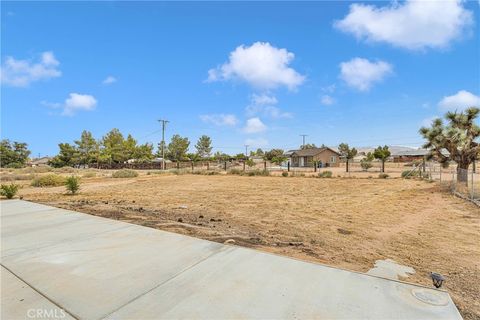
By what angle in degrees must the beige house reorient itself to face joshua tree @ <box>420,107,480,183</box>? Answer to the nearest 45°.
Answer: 0° — it already faces it

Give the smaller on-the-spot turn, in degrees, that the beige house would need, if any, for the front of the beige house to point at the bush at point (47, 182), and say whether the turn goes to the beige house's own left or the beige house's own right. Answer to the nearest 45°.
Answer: approximately 45° to the beige house's own right

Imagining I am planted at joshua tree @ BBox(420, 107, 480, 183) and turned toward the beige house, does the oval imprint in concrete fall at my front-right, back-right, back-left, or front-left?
back-left

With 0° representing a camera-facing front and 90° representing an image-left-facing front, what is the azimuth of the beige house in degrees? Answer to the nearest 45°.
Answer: approximately 0°

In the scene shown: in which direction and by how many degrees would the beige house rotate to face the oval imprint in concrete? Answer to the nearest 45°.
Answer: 0° — it already faces it
